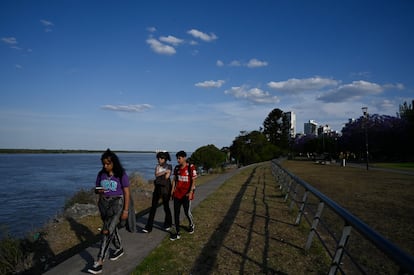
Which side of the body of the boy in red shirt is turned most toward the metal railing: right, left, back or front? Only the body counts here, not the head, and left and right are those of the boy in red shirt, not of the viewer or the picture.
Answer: left

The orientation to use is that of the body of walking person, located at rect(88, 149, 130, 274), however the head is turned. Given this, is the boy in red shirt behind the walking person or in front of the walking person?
behind

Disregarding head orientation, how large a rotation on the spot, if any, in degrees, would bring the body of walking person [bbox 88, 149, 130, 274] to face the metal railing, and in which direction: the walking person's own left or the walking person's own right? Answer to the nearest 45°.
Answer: approximately 135° to the walking person's own left

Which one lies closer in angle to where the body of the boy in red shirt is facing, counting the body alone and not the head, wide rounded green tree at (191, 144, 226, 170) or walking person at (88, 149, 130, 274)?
the walking person

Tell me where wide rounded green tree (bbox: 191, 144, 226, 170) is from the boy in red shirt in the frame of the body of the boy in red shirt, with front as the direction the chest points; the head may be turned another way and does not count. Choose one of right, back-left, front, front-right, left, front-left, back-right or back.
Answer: back-right

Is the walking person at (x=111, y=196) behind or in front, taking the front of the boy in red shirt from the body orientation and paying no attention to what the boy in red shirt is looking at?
in front

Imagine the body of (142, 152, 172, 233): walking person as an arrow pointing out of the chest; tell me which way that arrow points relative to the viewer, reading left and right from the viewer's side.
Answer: facing the viewer and to the left of the viewer

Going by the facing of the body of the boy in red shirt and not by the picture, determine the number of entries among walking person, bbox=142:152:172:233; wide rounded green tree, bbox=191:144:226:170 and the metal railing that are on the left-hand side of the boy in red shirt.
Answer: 1

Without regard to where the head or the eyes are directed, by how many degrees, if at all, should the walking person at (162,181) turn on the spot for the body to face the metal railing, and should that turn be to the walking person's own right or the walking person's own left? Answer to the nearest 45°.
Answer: approximately 90° to the walking person's own left
